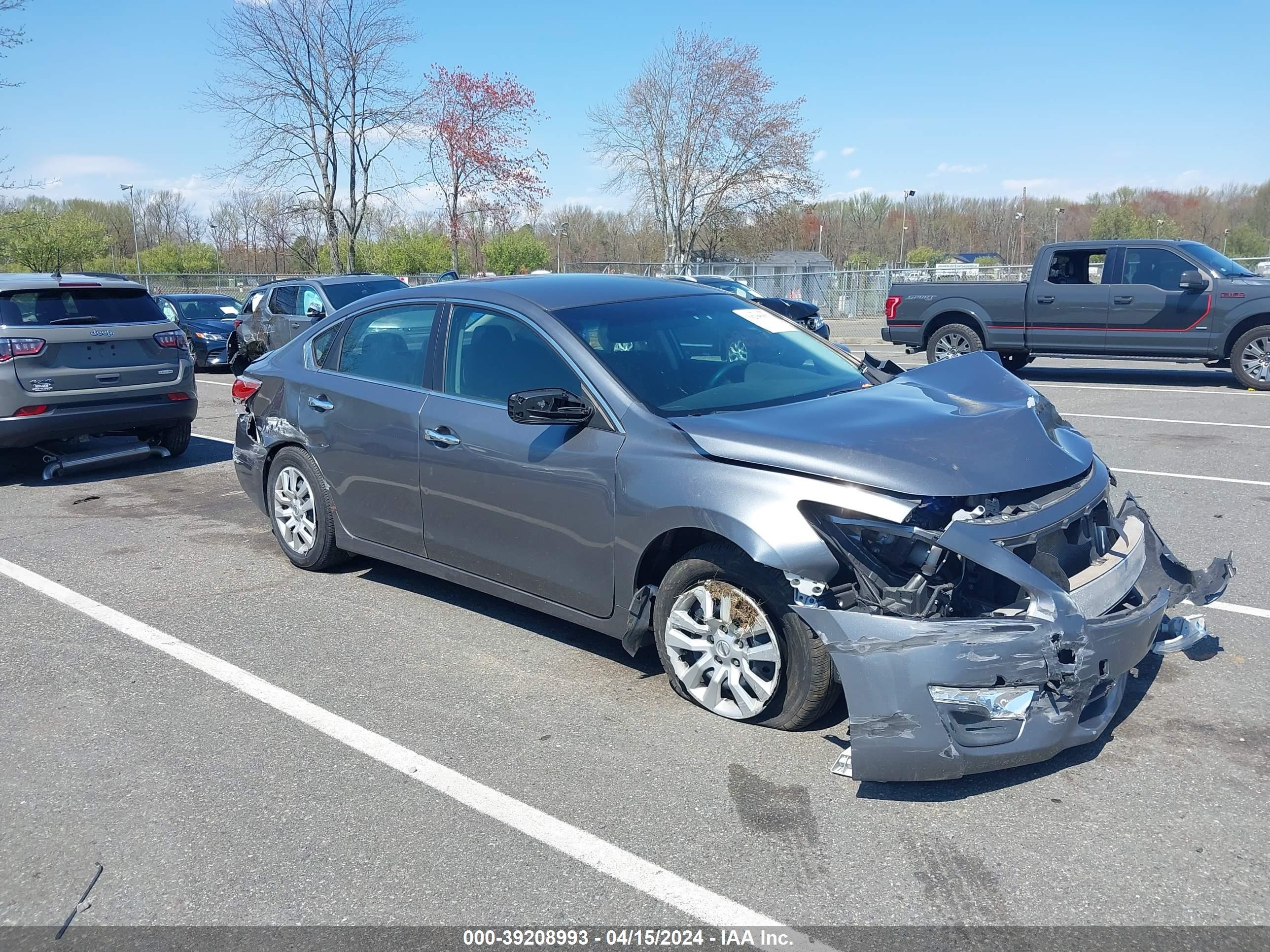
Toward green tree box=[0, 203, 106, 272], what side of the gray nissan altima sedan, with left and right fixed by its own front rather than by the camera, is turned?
back

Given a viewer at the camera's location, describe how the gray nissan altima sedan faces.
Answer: facing the viewer and to the right of the viewer
